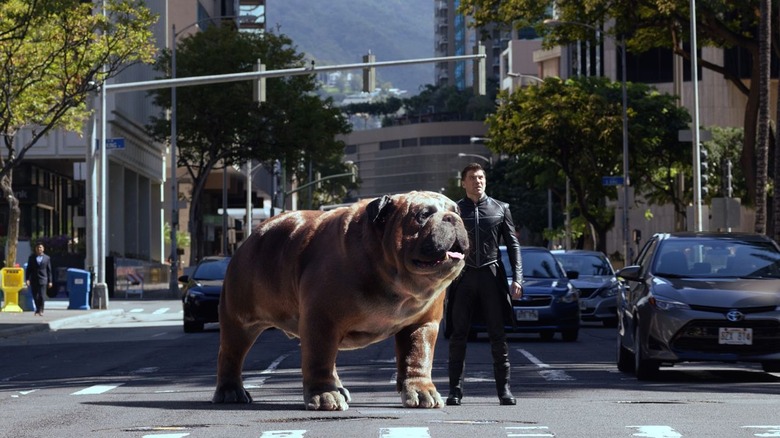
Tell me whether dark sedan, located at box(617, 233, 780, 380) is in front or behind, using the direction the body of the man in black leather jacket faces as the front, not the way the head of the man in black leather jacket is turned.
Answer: behind

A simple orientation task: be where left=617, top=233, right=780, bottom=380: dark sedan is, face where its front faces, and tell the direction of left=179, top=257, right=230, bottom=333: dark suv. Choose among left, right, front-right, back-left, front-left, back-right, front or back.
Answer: back-right

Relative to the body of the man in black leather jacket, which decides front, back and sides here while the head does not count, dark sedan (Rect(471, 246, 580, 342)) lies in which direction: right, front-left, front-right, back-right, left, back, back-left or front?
back

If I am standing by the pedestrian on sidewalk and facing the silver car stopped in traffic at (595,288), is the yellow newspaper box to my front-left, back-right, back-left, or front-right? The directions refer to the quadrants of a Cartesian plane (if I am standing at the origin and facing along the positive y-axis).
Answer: back-left

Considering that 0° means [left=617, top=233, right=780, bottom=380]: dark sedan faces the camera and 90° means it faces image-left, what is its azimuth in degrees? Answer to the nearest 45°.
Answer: approximately 0°

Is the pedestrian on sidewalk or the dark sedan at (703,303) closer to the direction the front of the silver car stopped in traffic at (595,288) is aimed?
the dark sedan
